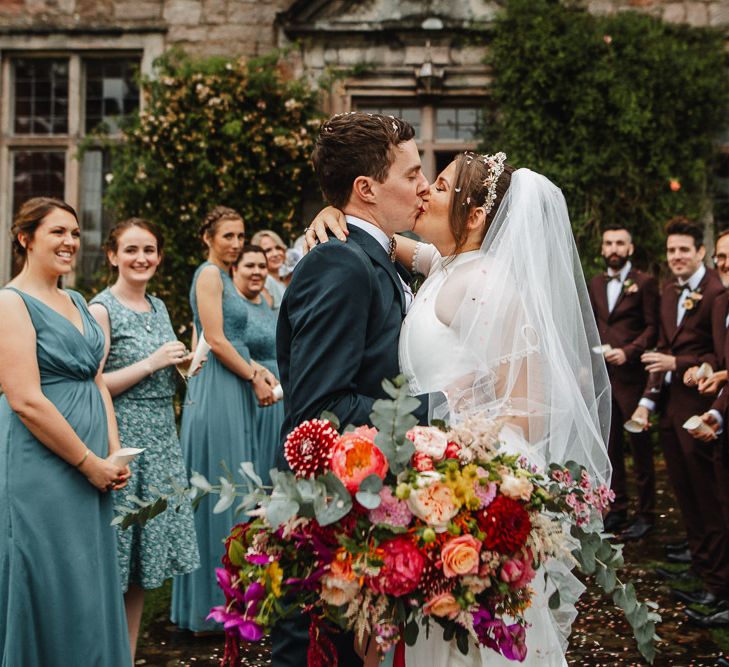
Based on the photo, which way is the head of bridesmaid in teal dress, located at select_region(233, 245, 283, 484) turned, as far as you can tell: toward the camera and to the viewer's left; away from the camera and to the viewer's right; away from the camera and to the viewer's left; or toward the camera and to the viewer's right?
toward the camera and to the viewer's right

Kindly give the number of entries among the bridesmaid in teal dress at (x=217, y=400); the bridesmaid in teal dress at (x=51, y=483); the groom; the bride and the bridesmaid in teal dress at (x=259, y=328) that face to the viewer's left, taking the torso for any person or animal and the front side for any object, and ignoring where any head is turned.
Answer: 1

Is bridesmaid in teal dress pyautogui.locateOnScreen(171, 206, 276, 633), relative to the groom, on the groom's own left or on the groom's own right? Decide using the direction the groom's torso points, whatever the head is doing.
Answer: on the groom's own left

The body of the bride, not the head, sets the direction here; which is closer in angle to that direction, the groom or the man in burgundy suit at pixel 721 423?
the groom

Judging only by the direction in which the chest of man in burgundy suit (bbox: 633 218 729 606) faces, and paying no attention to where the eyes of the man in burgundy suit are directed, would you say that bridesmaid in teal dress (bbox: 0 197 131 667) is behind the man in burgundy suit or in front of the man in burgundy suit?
in front

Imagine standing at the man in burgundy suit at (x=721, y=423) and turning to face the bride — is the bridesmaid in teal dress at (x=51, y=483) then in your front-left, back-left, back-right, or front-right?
front-right

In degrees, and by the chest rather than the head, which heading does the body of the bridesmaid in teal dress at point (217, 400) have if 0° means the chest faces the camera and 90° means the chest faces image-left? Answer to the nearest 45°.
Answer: approximately 315°

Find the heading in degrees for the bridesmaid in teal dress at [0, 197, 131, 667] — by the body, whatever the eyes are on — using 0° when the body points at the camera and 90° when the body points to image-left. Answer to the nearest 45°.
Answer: approximately 315°

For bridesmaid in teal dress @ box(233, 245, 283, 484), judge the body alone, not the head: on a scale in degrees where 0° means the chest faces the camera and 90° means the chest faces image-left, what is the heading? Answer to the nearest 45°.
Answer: approximately 315°

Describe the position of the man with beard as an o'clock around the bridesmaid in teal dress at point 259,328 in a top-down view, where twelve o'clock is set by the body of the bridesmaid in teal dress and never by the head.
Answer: The man with beard is roughly at 10 o'clock from the bridesmaid in teal dress.

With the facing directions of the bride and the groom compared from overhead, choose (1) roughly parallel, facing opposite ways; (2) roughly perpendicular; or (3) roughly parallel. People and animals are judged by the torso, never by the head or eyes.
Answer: roughly parallel, facing opposite ways

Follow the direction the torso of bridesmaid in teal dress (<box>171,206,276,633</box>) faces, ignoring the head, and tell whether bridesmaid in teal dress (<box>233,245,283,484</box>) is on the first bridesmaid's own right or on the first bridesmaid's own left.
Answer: on the first bridesmaid's own left

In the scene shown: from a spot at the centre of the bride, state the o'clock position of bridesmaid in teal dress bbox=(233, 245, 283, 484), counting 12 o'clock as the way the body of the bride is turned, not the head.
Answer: The bridesmaid in teal dress is roughly at 2 o'clock from the bride.

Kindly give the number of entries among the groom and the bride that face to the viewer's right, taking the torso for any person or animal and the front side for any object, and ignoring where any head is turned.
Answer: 1

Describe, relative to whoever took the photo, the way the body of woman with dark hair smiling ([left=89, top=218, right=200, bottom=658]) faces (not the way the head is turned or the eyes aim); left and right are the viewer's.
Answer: facing the viewer and to the right of the viewer

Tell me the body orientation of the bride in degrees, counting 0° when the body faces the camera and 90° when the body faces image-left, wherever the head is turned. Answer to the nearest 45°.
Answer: approximately 90°
